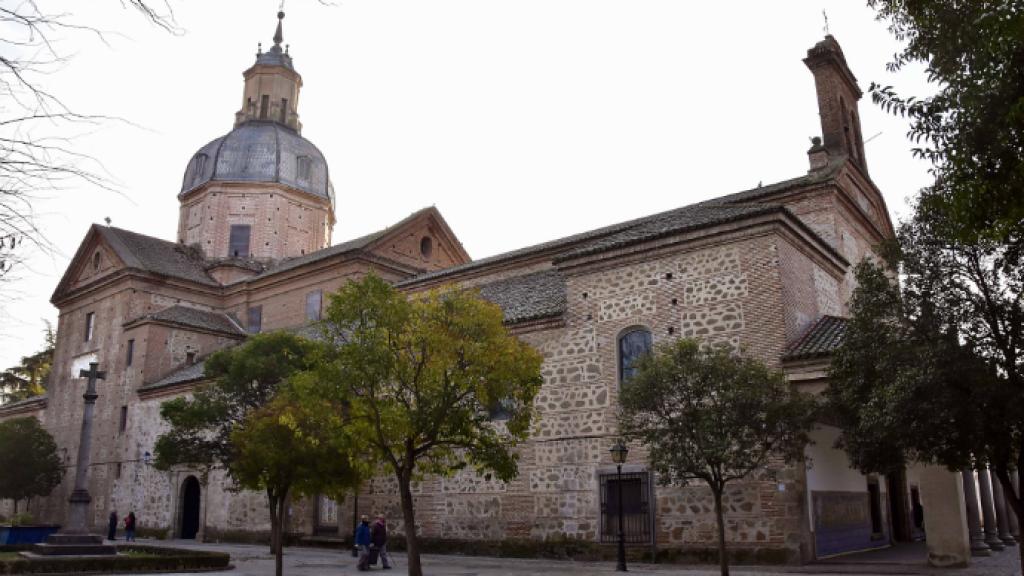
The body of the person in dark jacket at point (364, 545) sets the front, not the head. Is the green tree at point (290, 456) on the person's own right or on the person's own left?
on the person's own right

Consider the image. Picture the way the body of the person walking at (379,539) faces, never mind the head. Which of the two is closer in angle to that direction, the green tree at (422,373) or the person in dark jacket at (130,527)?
the green tree

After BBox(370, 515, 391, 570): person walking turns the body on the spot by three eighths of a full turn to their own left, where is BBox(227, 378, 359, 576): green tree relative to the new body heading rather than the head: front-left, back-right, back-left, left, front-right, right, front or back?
left

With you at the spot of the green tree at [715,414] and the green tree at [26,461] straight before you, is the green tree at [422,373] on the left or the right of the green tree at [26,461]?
left
